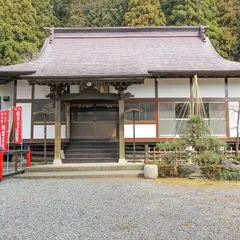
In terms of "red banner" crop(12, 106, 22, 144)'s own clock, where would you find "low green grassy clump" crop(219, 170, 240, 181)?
The low green grassy clump is roughly at 10 o'clock from the red banner.

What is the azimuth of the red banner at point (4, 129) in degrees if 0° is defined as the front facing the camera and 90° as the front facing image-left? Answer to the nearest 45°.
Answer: approximately 0°

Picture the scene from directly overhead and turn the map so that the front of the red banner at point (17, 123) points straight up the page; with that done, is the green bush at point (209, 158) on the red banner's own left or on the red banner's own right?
on the red banner's own left

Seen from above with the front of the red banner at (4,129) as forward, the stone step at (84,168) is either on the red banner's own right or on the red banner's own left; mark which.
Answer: on the red banner's own left

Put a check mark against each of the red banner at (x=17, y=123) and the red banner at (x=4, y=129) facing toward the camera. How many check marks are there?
2

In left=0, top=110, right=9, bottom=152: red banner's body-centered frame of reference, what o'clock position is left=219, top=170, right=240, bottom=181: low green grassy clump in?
The low green grassy clump is roughly at 10 o'clock from the red banner.

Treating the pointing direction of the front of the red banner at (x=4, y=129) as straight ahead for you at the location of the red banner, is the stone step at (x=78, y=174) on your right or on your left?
on your left

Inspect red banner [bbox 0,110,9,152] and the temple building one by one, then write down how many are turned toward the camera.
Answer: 2

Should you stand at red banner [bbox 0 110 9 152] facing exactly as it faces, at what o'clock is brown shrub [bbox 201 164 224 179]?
The brown shrub is roughly at 10 o'clock from the red banner.

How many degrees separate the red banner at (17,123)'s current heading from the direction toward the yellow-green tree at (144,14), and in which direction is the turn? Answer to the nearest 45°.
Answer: approximately 135° to its left

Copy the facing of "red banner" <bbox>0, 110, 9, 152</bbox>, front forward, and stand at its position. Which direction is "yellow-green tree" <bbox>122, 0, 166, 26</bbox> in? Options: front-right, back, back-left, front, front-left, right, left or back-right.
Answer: back-left

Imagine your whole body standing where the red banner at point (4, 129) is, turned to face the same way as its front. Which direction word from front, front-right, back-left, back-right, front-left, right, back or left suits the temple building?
left
